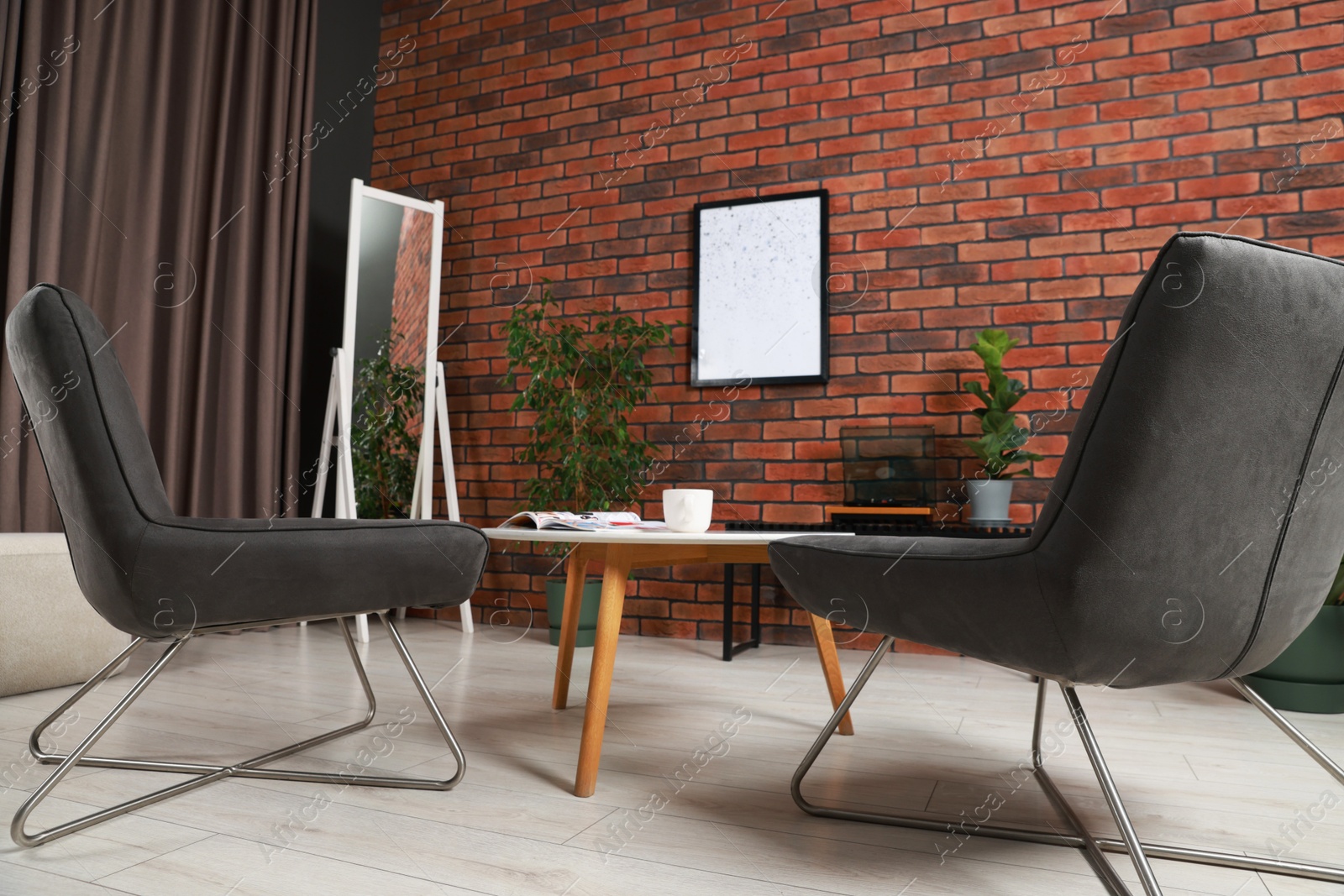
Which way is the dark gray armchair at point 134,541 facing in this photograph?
to the viewer's right

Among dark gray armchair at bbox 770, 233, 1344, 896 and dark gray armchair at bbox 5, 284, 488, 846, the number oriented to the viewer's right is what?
1

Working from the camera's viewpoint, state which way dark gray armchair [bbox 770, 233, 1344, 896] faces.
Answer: facing away from the viewer and to the left of the viewer

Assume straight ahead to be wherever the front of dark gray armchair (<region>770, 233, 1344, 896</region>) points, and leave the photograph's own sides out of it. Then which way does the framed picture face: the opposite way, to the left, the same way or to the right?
to the left

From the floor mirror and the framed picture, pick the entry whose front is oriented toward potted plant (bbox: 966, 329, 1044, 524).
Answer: the floor mirror

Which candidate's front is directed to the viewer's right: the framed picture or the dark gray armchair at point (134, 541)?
the dark gray armchair

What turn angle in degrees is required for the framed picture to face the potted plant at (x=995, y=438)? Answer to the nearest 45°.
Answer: approximately 90° to its left

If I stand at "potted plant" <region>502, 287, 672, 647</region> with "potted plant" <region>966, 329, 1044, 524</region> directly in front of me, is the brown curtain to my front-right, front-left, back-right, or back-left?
back-right

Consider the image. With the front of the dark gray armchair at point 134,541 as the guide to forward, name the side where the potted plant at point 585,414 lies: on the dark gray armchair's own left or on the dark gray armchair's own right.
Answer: on the dark gray armchair's own left

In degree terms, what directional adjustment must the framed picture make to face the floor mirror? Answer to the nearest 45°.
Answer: approximately 45° to its right

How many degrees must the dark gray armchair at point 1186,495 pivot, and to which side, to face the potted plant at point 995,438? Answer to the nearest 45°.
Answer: approximately 45° to its right

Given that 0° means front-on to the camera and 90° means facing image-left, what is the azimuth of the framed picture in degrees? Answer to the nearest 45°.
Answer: approximately 45°
